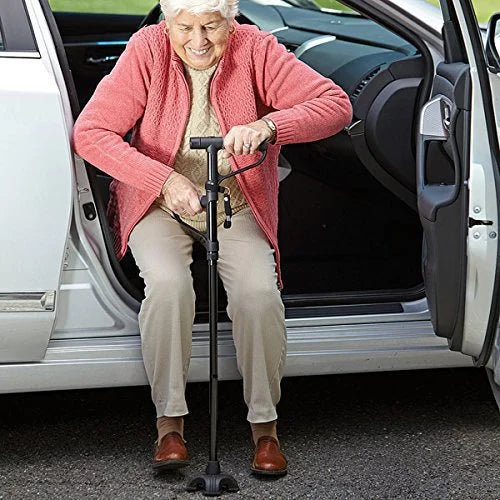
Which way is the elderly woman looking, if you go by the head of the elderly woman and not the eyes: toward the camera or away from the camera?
toward the camera

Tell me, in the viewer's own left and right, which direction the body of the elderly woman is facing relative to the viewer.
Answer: facing the viewer

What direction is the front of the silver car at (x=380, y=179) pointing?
to the viewer's right
